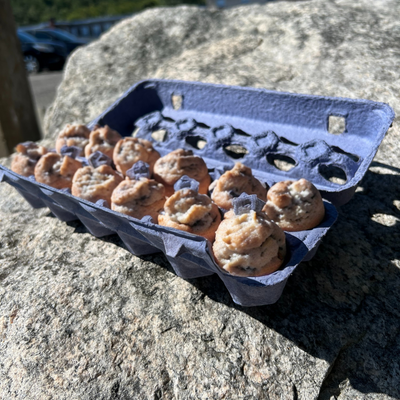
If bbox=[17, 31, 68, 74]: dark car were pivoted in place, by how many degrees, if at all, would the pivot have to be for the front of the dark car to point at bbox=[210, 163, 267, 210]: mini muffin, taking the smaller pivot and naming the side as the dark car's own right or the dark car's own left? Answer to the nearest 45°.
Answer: approximately 45° to the dark car's own right

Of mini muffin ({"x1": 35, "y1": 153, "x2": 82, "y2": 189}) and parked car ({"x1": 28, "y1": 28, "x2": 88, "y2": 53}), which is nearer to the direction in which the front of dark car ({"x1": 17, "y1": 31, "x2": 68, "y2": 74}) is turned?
the mini muffin

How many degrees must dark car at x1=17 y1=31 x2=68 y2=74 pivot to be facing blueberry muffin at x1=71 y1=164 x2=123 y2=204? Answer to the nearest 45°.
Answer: approximately 45° to its right

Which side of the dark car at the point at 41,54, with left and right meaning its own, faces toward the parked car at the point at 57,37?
left

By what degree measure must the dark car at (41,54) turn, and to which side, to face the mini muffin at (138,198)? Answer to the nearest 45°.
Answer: approximately 45° to its right

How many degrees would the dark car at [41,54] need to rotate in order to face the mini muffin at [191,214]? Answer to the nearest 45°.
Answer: approximately 45° to its right

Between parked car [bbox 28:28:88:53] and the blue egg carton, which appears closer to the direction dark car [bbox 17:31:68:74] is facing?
the blue egg carton

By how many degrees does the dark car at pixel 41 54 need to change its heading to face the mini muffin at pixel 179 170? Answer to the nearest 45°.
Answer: approximately 45° to its right
